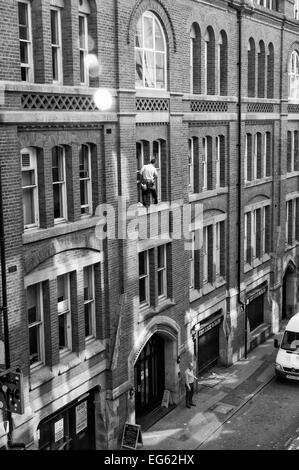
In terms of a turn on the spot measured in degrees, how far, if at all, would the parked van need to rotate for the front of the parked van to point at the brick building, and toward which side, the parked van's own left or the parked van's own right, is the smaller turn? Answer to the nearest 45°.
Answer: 0° — it already faces it

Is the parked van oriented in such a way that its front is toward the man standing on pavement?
yes

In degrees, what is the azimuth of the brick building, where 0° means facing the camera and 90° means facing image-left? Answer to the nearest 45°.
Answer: approximately 315°

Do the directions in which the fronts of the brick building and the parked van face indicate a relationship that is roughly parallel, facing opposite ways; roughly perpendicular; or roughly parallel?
roughly perpendicular
